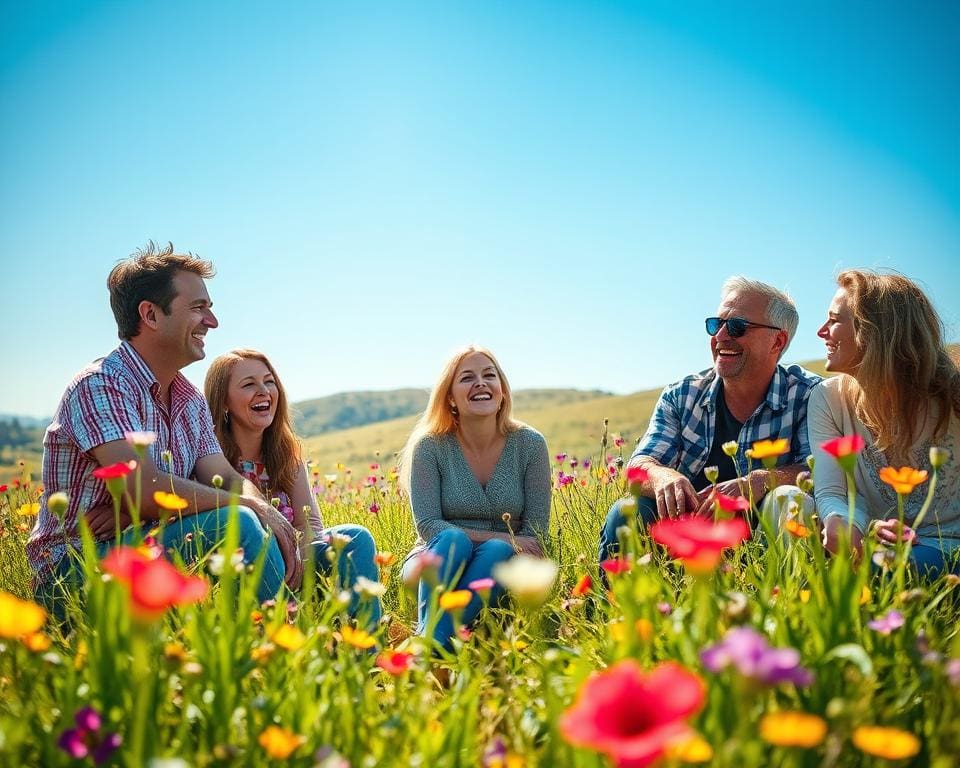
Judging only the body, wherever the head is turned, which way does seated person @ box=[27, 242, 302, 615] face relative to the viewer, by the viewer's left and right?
facing the viewer and to the right of the viewer

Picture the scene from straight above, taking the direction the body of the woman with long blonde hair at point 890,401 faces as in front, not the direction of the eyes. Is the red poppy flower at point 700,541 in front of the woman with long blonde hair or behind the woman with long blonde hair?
in front

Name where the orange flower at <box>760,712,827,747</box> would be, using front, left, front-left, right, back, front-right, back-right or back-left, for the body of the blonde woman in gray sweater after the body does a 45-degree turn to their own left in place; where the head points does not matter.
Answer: front-right

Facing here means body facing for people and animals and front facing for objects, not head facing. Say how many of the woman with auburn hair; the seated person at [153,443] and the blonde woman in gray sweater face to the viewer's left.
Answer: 0

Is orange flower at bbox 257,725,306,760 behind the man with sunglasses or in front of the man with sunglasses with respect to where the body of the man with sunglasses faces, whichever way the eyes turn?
in front

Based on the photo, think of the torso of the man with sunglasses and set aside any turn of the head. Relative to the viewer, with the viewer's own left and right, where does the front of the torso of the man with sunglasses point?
facing the viewer and to the left of the viewer

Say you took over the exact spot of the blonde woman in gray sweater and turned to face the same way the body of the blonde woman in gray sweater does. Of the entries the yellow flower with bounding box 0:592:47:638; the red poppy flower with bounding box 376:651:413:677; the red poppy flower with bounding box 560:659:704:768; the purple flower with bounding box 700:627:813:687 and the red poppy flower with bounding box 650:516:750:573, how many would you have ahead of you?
5

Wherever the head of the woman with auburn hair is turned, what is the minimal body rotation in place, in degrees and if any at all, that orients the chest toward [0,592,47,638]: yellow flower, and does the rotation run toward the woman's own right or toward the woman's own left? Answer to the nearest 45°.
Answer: approximately 45° to the woman's own right

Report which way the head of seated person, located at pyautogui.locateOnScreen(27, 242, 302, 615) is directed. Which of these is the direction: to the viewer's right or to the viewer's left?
to the viewer's right

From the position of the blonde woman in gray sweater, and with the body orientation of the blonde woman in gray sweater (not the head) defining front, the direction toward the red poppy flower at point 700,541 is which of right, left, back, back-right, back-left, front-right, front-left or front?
front

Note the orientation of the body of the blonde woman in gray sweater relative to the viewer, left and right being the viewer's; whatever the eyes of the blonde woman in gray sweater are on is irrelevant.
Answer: facing the viewer

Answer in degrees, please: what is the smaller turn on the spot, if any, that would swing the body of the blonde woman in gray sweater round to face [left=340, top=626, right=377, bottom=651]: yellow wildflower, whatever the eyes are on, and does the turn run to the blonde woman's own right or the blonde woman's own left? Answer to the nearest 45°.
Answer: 0° — they already face it

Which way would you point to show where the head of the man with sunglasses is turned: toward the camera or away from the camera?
toward the camera

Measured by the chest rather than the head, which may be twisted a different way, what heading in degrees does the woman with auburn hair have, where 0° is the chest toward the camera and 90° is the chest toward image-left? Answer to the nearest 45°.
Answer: approximately 315°

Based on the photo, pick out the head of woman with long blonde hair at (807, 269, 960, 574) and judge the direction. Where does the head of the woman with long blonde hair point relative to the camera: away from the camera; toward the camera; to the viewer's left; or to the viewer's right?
to the viewer's left
